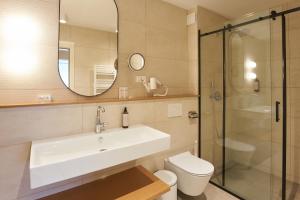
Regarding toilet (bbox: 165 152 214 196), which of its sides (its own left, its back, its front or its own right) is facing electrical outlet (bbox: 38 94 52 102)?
right

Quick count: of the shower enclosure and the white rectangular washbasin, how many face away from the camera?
0

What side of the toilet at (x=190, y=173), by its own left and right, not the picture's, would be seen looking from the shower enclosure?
left

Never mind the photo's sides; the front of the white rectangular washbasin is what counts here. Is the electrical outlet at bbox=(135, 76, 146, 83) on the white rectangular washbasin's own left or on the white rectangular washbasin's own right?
on the white rectangular washbasin's own left

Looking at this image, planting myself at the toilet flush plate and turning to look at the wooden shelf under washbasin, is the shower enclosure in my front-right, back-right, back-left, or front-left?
back-left

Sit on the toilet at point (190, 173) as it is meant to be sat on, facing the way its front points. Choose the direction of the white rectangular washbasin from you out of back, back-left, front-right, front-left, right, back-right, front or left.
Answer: right

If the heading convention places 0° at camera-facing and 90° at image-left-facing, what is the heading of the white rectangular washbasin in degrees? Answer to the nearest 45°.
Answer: approximately 315°

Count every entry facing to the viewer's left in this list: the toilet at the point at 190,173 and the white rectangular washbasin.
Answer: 0
